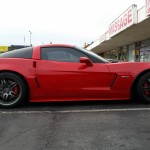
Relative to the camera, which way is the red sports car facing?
to the viewer's right

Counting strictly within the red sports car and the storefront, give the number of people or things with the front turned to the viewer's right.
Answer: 1

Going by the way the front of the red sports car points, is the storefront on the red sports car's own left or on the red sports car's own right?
on the red sports car's own left

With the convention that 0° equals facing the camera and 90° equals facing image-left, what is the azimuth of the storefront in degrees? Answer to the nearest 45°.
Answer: approximately 45°

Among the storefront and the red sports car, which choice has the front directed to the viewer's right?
the red sports car

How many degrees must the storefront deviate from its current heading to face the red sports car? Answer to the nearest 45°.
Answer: approximately 45° to its left
